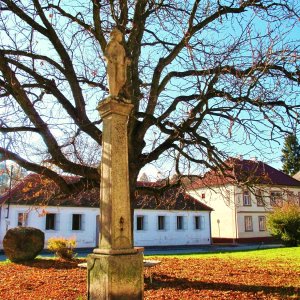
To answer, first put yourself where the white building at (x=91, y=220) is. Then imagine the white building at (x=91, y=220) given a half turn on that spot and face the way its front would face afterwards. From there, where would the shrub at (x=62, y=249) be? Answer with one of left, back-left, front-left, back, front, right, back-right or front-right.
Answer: back

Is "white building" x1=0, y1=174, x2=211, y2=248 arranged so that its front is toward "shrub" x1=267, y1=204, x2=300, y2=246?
no

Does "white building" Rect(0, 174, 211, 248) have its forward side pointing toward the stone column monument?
yes

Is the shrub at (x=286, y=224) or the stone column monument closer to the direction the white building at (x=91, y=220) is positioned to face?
the stone column monument

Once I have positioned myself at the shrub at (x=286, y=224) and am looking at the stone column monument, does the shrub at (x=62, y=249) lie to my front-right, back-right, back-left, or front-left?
front-right

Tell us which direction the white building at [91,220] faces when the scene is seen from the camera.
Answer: facing the viewer
